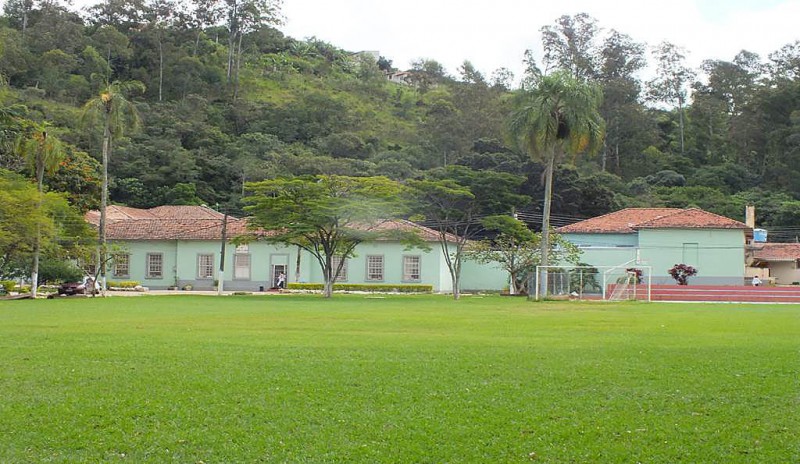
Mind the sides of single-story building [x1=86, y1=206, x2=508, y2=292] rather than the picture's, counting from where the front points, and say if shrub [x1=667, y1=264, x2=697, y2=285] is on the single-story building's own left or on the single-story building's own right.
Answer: on the single-story building's own left

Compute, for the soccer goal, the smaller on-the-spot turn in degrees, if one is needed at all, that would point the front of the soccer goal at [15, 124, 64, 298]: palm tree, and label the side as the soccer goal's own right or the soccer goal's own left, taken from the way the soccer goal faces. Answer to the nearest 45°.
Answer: approximately 90° to the soccer goal's own right

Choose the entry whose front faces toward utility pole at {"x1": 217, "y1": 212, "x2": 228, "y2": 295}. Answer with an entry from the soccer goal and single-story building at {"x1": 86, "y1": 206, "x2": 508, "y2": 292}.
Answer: the single-story building

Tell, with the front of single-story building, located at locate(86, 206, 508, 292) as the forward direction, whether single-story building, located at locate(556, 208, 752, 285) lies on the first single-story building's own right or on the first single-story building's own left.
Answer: on the first single-story building's own left

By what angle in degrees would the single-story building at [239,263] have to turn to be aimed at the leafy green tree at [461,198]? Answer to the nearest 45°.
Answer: approximately 45° to its left

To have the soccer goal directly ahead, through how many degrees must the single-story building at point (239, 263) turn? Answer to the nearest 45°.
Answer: approximately 45° to its left

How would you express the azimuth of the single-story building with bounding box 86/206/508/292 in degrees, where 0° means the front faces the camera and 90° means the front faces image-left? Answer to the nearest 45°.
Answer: approximately 0°

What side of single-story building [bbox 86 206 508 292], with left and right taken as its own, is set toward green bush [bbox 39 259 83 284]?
right

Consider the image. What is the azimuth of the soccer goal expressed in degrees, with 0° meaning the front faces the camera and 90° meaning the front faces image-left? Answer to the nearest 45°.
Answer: approximately 0°

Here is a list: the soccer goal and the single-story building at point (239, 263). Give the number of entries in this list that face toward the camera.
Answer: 2

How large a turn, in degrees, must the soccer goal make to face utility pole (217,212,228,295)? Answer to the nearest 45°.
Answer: approximately 90° to its right
